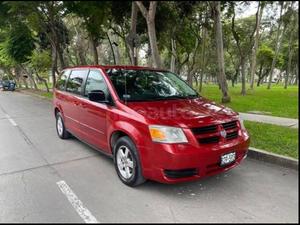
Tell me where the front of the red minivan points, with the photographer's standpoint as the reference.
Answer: facing the viewer and to the right of the viewer
